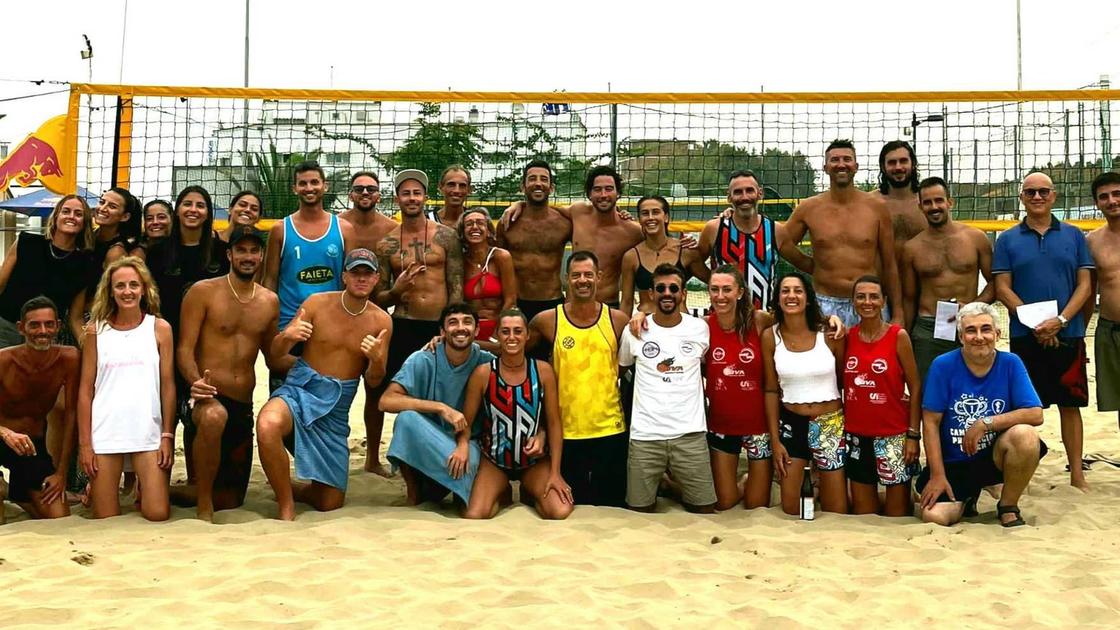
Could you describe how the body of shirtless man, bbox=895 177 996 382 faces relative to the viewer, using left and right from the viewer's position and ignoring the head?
facing the viewer

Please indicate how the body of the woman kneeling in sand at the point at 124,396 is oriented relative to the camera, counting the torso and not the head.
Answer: toward the camera

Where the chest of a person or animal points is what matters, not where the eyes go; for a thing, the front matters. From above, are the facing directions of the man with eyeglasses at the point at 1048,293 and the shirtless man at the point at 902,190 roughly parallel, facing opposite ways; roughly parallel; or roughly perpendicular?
roughly parallel

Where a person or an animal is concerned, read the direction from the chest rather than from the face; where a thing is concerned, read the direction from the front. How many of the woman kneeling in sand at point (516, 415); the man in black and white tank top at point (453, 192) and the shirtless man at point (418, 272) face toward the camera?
3

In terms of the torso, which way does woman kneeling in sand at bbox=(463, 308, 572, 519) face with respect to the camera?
toward the camera

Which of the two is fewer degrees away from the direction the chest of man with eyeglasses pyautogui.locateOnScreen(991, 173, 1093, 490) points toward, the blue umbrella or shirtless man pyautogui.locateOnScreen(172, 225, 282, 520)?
the shirtless man

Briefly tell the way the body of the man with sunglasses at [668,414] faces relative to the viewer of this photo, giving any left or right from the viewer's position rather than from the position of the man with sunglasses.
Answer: facing the viewer

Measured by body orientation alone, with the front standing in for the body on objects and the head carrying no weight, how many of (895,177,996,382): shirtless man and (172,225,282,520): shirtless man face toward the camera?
2

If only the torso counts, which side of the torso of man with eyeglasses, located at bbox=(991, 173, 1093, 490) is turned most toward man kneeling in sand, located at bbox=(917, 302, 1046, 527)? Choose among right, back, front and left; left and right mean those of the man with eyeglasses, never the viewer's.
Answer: front

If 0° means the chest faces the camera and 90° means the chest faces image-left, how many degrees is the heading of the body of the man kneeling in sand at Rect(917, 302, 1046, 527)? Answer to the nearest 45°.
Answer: approximately 0°

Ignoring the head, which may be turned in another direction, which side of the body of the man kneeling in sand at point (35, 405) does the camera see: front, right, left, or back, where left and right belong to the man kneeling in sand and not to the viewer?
front

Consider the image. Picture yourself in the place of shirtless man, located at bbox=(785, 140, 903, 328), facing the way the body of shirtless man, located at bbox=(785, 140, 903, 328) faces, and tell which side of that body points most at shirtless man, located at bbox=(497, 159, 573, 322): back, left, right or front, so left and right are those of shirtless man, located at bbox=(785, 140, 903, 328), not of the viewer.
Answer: right

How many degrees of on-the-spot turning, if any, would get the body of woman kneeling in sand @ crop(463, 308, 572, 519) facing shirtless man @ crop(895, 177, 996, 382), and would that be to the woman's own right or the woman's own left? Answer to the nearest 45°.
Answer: approximately 90° to the woman's own left

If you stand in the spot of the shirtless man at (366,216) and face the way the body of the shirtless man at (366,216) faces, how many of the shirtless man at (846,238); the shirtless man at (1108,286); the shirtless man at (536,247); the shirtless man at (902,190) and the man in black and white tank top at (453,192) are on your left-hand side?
5
